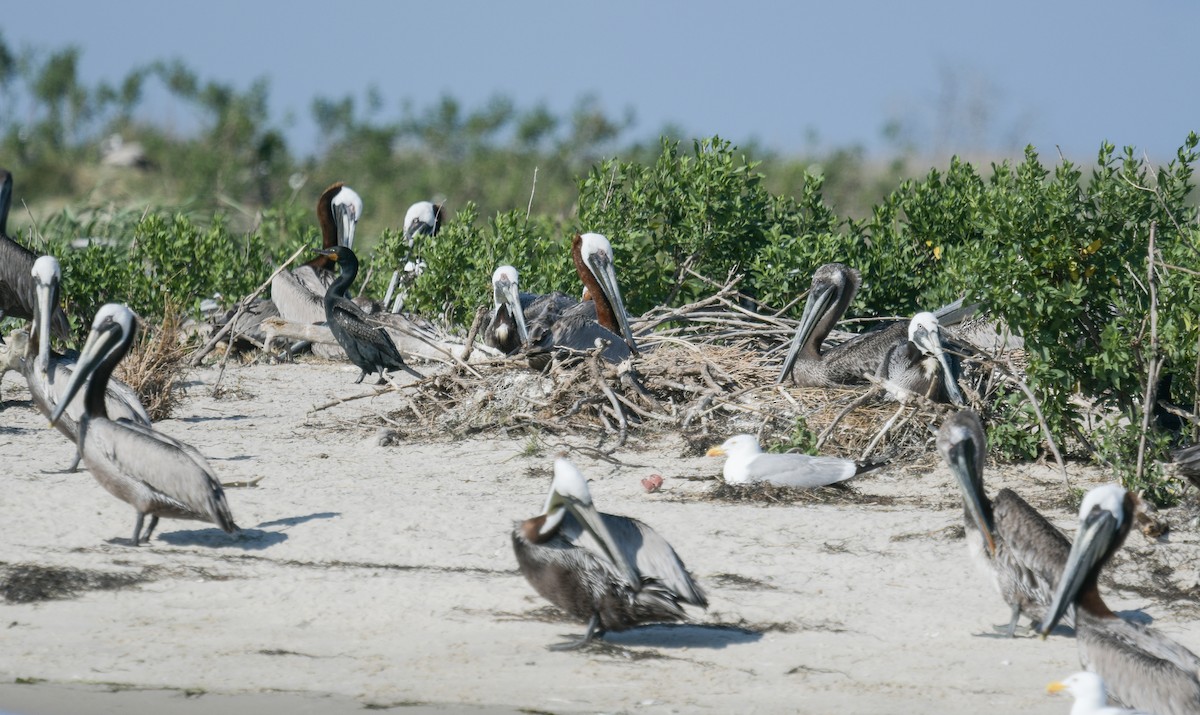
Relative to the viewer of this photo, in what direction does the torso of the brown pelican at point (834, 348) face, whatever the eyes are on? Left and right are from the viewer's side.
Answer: facing to the left of the viewer

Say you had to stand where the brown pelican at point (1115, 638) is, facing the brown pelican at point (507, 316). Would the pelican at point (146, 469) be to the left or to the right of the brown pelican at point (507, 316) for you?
left

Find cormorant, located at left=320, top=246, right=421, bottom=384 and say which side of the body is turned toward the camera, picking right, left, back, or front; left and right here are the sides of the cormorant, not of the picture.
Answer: left

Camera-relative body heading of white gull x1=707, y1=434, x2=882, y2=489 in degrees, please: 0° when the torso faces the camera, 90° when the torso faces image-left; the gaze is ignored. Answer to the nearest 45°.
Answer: approximately 90°

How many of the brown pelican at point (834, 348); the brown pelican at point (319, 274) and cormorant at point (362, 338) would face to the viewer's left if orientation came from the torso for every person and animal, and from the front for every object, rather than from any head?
2

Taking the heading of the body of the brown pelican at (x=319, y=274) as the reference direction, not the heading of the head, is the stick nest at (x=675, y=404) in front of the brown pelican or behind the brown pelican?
in front

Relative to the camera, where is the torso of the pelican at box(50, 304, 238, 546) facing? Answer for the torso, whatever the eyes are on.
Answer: to the viewer's left

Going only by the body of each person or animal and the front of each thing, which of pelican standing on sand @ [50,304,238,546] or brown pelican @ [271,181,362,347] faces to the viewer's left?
the pelican standing on sand

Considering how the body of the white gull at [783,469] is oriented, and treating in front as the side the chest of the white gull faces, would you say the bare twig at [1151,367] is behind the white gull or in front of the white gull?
behind

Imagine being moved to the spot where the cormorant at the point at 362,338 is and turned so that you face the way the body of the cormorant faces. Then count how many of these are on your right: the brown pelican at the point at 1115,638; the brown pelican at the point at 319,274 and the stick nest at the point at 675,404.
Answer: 1
